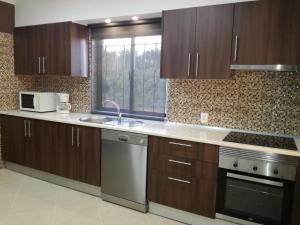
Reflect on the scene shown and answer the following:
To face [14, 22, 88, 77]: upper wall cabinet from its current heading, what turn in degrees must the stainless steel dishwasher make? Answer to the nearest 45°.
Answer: approximately 90° to its right

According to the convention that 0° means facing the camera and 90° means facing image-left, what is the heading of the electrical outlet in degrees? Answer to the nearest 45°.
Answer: approximately 0°

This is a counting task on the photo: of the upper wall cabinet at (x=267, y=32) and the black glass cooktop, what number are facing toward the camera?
2

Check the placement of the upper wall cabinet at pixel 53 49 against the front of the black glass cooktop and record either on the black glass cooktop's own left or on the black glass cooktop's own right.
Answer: on the black glass cooktop's own right

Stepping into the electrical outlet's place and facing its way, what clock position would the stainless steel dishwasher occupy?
The stainless steel dishwasher is roughly at 2 o'clock from the electrical outlet.

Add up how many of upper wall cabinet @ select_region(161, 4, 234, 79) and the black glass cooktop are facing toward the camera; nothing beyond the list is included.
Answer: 2

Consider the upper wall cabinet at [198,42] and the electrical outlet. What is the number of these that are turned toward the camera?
2

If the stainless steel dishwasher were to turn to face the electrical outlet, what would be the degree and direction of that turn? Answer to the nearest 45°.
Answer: approximately 135° to its left

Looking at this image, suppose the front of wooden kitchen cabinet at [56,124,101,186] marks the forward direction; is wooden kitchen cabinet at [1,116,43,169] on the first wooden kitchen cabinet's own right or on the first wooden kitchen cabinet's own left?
on the first wooden kitchen cabinet's own right
